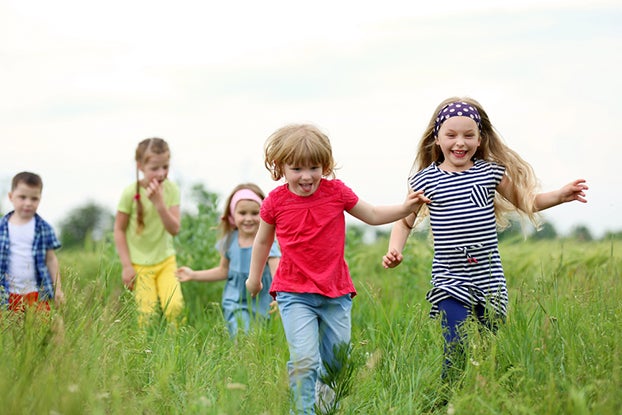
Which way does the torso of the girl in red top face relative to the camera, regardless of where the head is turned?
toward the camera

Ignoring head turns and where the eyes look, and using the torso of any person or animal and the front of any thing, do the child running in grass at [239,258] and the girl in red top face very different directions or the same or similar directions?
same or similar directions

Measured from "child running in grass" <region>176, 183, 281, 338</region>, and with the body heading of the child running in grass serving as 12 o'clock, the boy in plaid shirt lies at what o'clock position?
The boy in plaid shirt is roughly at 3 o'clock from the child running in grass.

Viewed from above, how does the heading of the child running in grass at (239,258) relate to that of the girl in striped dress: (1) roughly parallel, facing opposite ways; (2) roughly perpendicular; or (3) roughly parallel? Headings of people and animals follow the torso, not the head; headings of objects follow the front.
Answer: roughly parallel

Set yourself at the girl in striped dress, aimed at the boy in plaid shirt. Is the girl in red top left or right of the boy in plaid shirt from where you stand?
left

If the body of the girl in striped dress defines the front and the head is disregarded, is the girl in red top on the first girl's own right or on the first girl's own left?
on the first girl's own right

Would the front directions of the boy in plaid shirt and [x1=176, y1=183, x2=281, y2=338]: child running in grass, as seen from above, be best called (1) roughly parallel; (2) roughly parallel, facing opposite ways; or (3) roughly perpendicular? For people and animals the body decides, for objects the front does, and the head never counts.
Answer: roughly parallel

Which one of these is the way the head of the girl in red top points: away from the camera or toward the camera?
toward the camera

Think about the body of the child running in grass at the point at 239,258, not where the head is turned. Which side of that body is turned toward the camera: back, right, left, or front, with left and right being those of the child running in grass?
front

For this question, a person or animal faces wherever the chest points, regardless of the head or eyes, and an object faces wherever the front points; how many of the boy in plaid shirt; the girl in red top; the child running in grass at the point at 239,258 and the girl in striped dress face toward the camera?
4

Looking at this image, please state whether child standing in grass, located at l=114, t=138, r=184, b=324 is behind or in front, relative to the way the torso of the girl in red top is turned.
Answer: behind

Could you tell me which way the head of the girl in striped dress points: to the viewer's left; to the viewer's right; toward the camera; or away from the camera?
toward the camera

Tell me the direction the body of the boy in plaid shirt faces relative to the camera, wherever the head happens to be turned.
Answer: toward the camera

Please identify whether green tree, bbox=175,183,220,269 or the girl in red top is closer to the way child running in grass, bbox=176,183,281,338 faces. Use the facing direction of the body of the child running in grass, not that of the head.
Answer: the girl in red top

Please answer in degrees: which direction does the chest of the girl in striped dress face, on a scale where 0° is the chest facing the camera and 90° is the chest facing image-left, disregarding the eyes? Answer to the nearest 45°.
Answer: approximately 0°

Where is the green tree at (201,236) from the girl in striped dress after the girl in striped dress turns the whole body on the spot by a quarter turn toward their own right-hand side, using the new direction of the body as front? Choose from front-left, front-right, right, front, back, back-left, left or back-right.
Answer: front-right
